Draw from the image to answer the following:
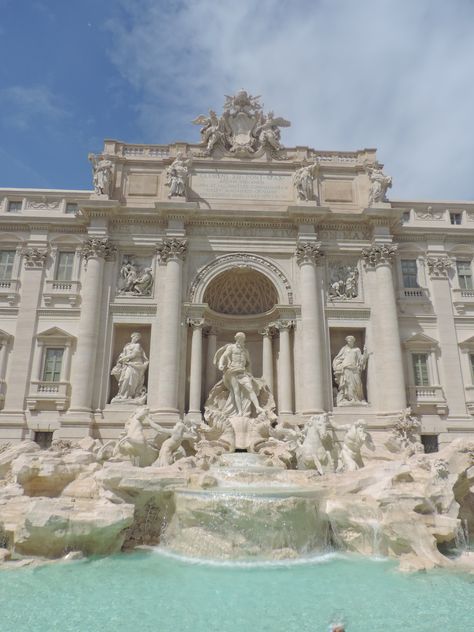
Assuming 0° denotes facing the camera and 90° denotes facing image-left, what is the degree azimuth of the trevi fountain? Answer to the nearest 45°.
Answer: approximately 0°
